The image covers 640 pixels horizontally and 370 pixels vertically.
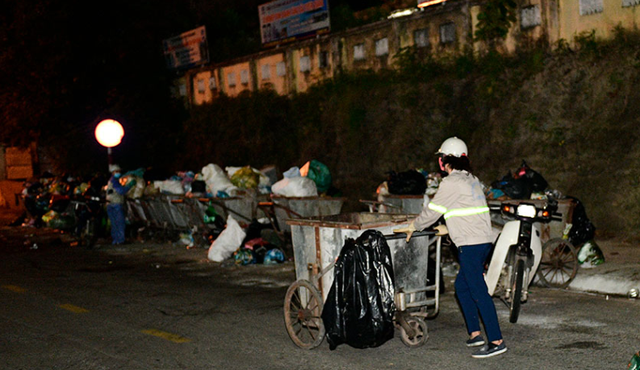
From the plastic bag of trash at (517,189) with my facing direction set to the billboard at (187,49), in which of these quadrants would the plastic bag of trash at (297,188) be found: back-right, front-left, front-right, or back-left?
front-left

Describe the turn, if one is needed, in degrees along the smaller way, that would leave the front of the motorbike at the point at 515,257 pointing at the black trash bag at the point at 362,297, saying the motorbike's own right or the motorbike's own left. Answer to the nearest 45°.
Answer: approximately 45° to the motorbike's own right

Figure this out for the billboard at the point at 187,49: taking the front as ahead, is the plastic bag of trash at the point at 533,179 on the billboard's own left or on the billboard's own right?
on the billboard's own left

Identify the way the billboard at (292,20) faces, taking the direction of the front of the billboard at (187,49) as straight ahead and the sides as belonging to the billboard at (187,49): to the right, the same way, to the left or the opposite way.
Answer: the same way

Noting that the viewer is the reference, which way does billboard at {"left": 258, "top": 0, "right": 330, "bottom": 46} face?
facing the viewer and to the left of the viewer

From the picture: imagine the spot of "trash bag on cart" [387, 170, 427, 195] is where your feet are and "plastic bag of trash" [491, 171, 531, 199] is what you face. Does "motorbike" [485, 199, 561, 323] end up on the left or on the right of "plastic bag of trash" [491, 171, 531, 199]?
right

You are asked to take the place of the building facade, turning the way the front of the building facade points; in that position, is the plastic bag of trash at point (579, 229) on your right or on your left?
on your left

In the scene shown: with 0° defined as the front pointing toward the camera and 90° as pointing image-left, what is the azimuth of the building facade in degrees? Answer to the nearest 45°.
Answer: approximately 45°

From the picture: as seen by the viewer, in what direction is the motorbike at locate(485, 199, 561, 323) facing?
toward the camera

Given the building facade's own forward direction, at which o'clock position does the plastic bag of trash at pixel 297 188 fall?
The plastic bag of trash is roughly at 11 o'clock from the building facade.

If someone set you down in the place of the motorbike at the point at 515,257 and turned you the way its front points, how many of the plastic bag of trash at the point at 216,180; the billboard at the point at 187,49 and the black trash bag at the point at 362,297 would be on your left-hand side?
0

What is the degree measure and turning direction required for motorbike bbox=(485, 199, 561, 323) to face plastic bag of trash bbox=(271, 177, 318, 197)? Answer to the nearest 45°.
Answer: approximately 135° to its right
